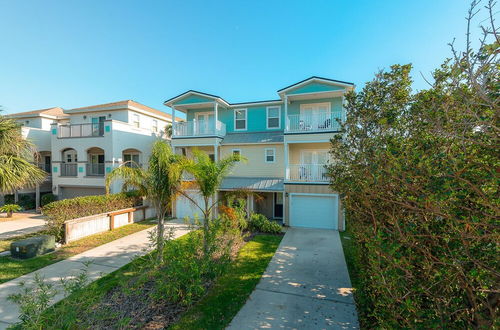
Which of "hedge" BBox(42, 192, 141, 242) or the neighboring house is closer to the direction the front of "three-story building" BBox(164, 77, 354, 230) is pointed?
the hedge

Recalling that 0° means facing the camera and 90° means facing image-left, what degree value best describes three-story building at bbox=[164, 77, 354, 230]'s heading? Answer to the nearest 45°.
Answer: approximately 0°

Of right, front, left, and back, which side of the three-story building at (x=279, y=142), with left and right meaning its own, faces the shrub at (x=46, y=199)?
right

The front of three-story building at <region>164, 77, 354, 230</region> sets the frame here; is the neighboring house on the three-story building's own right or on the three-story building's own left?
on the three-story building's own right

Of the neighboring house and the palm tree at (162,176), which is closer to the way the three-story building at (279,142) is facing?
the palm tree

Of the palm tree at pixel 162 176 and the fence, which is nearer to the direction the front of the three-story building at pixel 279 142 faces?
the palm tree
